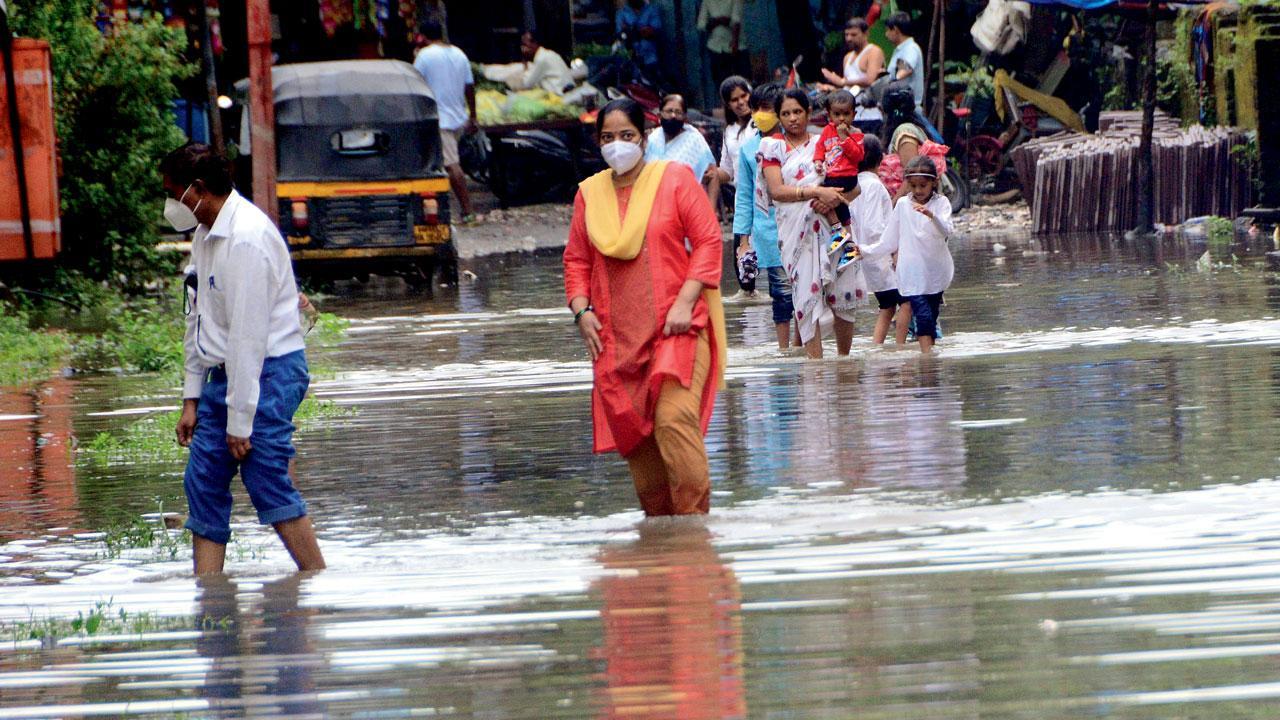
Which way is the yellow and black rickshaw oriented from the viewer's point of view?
away from the camera

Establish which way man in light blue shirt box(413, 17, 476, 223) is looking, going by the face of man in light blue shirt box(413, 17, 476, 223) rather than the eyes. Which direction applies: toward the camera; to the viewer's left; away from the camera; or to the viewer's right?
away from the camera

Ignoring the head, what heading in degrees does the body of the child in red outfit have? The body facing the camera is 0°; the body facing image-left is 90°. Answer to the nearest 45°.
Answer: approximately 0°

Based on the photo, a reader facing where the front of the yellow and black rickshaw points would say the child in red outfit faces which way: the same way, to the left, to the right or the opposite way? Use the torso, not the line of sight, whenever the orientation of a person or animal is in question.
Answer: the opposite way
